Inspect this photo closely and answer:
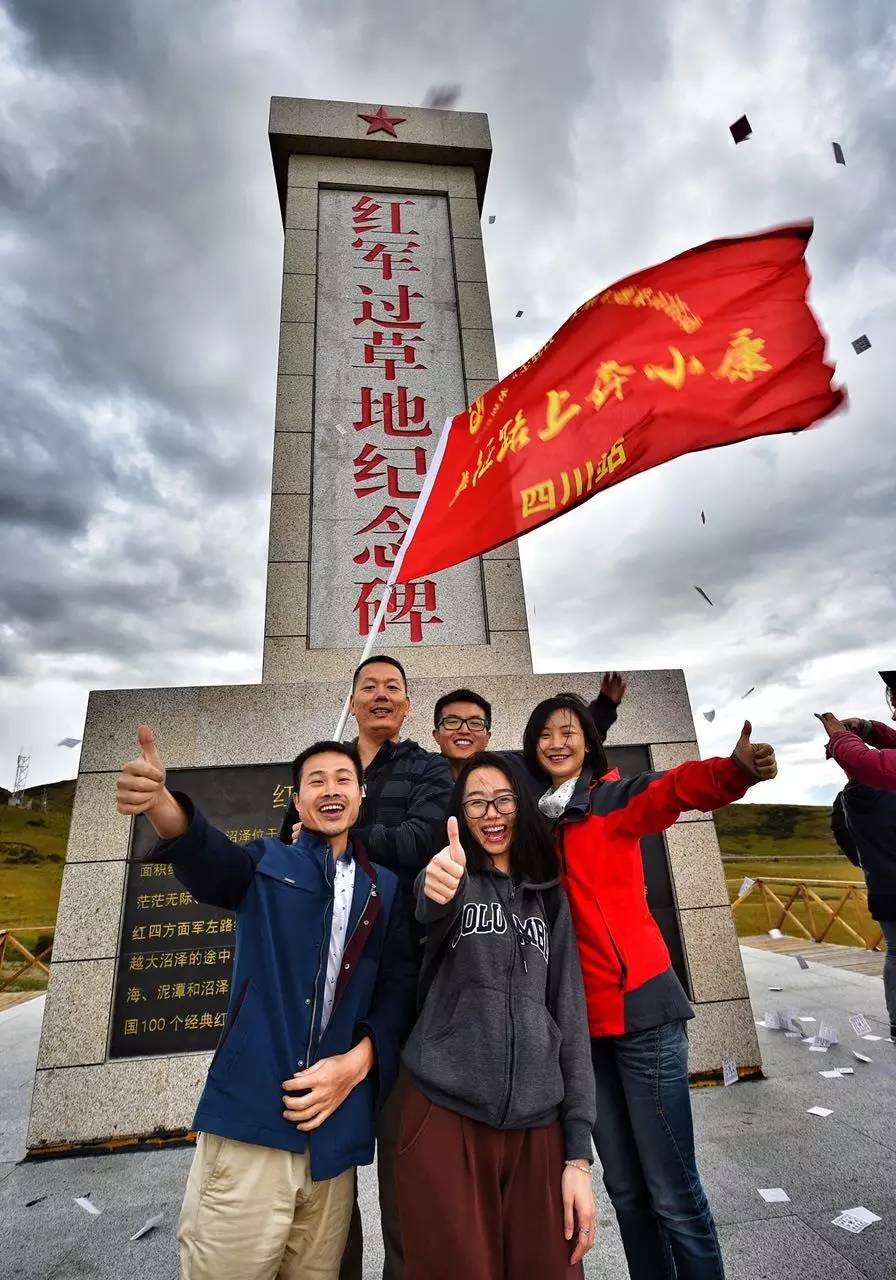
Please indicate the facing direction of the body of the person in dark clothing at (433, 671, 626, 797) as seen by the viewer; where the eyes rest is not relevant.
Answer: toward the camera

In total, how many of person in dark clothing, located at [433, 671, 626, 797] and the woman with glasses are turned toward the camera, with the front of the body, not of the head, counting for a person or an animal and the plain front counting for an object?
2

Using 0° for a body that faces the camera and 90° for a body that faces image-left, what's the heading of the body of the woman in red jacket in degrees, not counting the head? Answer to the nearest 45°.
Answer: approximately 45°

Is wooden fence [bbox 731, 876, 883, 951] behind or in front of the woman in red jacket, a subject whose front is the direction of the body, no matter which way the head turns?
behind

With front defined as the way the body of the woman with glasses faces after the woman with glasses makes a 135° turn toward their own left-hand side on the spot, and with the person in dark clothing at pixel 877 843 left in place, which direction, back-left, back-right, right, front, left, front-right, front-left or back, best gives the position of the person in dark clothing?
front

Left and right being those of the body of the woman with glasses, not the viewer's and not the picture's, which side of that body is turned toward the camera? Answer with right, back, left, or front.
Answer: front

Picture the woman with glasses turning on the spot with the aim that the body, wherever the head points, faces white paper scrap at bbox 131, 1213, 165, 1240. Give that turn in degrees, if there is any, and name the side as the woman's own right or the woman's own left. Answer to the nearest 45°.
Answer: approximately 135° to the woman's own right

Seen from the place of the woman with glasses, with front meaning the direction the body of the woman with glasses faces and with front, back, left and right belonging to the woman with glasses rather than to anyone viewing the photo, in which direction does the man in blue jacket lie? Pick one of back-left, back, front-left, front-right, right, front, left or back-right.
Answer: right
